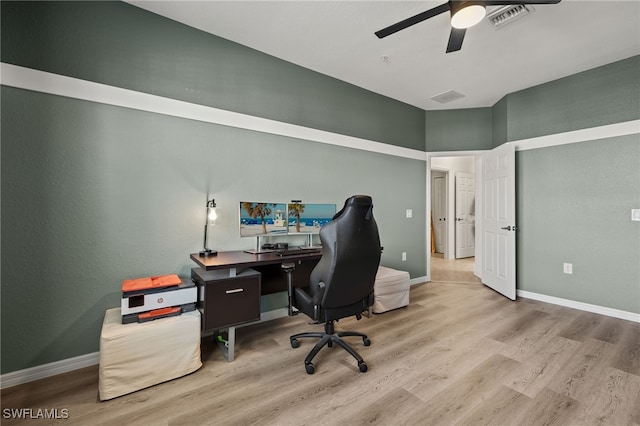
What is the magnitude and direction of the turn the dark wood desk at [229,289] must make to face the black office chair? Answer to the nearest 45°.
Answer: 0° — it already faces it

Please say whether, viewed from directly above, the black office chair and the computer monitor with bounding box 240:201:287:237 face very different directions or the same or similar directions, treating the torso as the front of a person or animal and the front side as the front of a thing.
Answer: very different directions

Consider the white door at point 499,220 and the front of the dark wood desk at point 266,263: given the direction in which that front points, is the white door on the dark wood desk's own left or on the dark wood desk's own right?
on the dark wood desk's own left

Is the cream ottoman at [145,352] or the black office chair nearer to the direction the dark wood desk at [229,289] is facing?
the black office chair

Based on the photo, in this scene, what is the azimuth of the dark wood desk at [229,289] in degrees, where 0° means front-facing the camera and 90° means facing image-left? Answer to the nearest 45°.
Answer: approximately 315°

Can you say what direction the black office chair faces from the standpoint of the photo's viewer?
facing away from the viewer and to the left of the viewer

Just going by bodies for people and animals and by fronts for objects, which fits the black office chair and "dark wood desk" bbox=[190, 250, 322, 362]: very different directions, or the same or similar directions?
very different directions

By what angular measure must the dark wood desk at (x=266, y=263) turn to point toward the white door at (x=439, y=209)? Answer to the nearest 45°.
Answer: approximately 90° to its left
